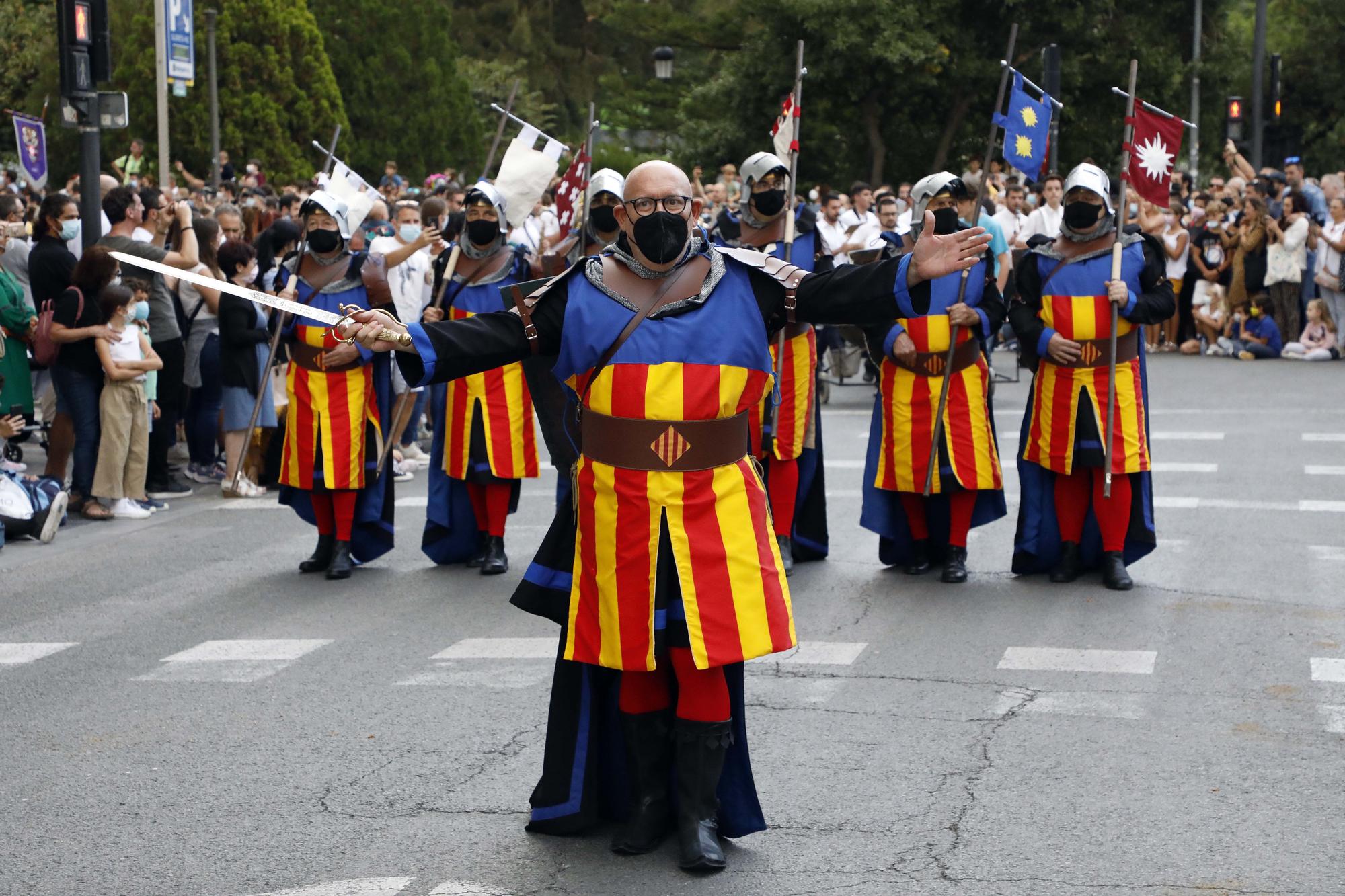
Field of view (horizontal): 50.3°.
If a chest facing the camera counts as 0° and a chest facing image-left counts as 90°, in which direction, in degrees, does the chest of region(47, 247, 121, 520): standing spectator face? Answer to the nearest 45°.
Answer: approximately 270°

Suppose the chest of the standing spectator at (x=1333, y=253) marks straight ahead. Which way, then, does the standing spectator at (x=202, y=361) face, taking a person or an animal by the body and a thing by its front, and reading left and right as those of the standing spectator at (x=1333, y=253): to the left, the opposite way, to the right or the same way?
the opposite way

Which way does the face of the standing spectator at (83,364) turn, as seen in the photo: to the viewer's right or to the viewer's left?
to the viewer's right

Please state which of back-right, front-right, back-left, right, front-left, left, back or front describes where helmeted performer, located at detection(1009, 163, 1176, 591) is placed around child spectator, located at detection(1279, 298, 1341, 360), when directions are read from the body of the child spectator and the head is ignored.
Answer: front-left

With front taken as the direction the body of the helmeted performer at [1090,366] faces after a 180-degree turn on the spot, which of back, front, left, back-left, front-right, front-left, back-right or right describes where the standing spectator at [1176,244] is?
front

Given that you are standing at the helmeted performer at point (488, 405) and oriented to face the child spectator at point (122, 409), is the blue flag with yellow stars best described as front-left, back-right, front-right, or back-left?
back-right

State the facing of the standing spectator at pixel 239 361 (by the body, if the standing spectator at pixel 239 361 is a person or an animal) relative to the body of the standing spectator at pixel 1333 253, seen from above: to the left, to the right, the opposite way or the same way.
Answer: the opposite way

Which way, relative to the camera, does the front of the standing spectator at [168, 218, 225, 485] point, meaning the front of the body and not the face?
to the viewer's right

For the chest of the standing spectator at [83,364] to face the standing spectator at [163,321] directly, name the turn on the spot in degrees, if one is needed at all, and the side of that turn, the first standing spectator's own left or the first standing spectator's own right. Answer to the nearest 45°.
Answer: approximately 45° to the first standing spectator's own left

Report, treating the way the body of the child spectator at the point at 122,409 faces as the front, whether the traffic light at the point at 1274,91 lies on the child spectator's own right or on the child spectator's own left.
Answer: on the child spectator's own left

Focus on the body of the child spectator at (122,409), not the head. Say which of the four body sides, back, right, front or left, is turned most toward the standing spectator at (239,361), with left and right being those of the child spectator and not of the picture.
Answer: left
